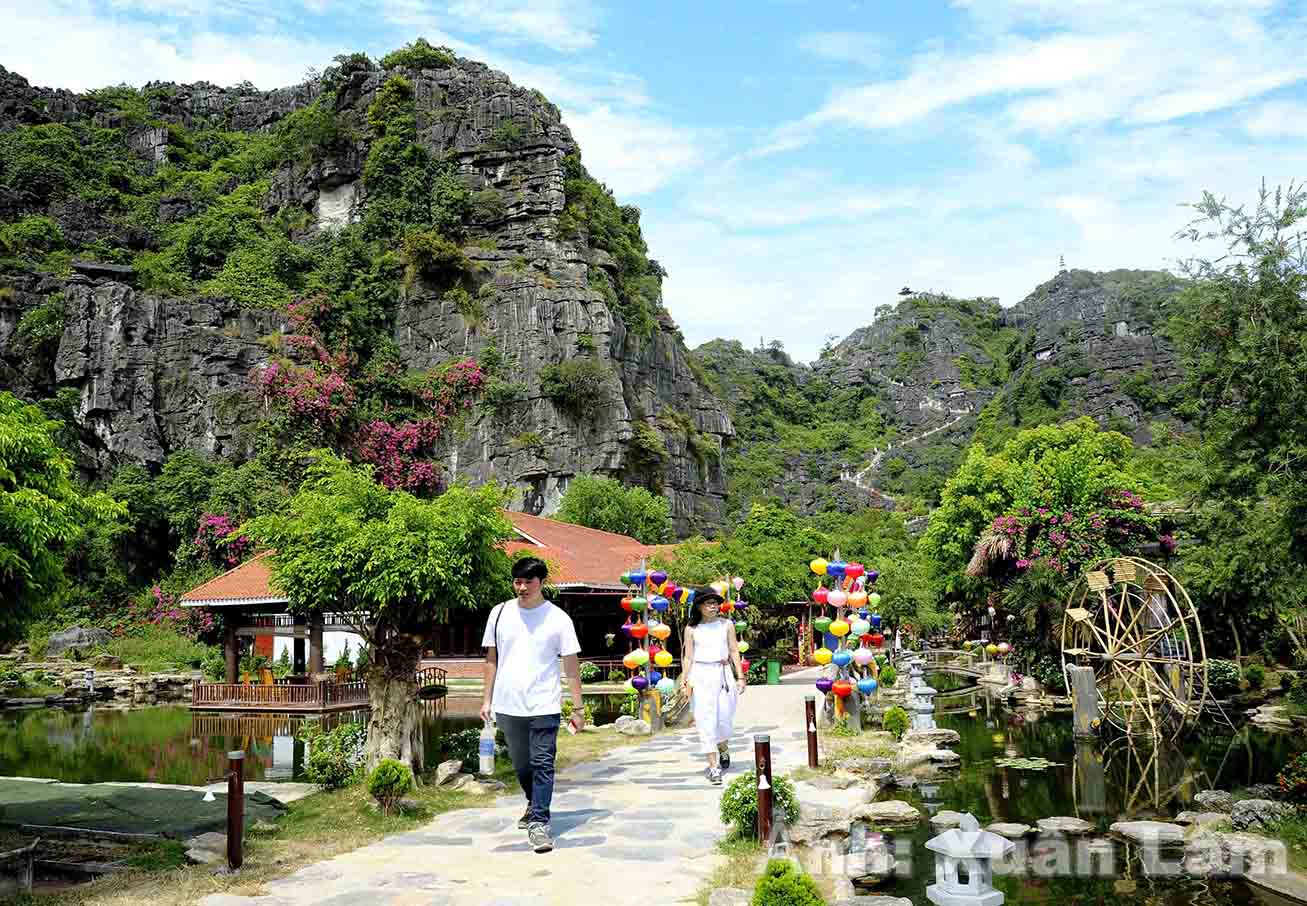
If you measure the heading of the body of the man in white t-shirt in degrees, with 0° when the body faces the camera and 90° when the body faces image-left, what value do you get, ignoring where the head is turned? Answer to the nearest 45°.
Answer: approximately 0°

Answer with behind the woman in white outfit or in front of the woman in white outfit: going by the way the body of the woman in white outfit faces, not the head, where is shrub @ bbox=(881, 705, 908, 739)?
behind

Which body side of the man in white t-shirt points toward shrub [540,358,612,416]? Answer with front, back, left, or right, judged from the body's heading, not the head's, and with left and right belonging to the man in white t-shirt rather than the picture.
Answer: back

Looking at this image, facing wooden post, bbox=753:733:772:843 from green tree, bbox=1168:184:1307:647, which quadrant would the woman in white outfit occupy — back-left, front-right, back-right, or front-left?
front-right

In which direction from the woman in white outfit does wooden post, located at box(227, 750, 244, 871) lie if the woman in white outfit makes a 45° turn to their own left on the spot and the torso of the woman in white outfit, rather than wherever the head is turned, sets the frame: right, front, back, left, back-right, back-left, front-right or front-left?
right

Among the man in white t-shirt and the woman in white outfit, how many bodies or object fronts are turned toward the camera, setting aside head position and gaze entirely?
2

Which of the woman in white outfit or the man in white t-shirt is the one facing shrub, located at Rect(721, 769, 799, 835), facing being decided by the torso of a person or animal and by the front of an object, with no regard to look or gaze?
the woman in white outfit

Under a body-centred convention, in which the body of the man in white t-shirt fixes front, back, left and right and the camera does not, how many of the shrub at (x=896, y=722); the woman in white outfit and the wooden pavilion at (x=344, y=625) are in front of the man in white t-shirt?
0

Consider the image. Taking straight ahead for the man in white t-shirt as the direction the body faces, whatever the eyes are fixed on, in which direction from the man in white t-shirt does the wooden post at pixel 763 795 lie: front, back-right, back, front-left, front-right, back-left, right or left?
left

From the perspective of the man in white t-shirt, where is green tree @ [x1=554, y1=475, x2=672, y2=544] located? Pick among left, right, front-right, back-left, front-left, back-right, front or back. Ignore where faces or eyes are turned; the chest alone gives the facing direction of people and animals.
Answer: back

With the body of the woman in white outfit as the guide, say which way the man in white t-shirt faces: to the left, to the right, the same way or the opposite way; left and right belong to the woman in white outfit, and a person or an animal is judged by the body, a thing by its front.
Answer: the same way

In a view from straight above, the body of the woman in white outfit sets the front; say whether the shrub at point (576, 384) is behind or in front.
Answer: behind

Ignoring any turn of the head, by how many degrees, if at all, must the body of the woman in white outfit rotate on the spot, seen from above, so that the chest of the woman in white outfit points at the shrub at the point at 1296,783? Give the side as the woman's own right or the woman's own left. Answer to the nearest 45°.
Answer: approximately 90° to the woman's own left

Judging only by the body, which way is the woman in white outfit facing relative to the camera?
toward the camera

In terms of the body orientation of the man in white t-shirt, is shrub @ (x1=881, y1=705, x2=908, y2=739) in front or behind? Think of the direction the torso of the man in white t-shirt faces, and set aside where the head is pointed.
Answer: behind

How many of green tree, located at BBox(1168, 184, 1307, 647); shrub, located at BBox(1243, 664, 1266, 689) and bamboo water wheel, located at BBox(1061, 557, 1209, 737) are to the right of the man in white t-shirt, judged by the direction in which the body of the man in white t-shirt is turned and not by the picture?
0

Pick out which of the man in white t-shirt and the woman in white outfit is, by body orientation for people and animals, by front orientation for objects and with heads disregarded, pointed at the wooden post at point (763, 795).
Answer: the woman in white outfit
